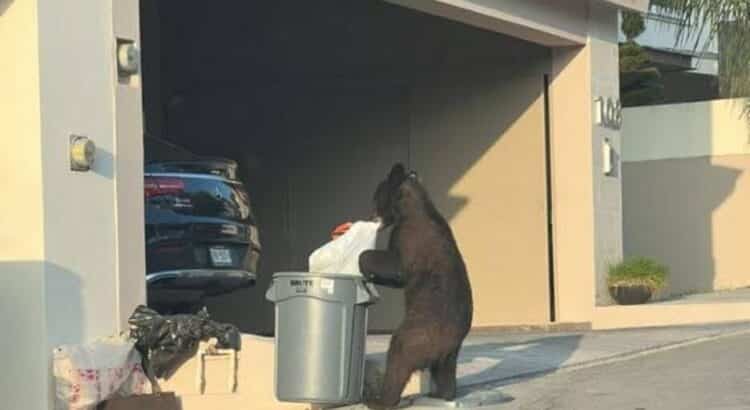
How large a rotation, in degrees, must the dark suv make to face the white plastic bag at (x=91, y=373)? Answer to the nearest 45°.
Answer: approximately 135° to its left

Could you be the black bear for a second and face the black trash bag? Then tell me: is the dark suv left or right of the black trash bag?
right

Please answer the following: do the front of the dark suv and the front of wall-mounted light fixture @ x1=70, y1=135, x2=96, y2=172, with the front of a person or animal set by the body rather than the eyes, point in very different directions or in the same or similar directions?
very different directions

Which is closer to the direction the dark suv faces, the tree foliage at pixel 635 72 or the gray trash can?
the tree foliage

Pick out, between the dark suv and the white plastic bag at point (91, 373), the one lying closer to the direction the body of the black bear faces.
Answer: the white plastic bag

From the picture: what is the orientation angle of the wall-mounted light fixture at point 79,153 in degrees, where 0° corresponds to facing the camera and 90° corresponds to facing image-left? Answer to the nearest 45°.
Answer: approximately 315°

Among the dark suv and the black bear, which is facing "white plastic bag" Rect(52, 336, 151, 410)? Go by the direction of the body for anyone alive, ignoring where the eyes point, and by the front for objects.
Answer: the black bear

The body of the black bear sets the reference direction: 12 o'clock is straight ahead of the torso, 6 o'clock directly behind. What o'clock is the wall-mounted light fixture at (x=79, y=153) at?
The wall-mounted light fixture is roughly at 12 o'clock from the black bear.

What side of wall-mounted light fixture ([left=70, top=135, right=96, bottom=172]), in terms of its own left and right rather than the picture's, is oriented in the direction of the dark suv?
left

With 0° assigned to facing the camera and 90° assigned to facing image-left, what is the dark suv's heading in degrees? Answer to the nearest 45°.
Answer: approximately 135°

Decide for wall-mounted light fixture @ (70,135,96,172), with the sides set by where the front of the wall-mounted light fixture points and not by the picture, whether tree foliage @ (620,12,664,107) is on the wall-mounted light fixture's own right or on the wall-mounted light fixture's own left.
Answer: on the wall-mounted light fixture's own left

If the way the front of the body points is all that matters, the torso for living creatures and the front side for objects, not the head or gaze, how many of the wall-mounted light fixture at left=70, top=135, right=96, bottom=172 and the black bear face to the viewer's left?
1

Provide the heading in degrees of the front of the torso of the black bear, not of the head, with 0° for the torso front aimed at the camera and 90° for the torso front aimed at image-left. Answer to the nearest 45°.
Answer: approximately 90°
